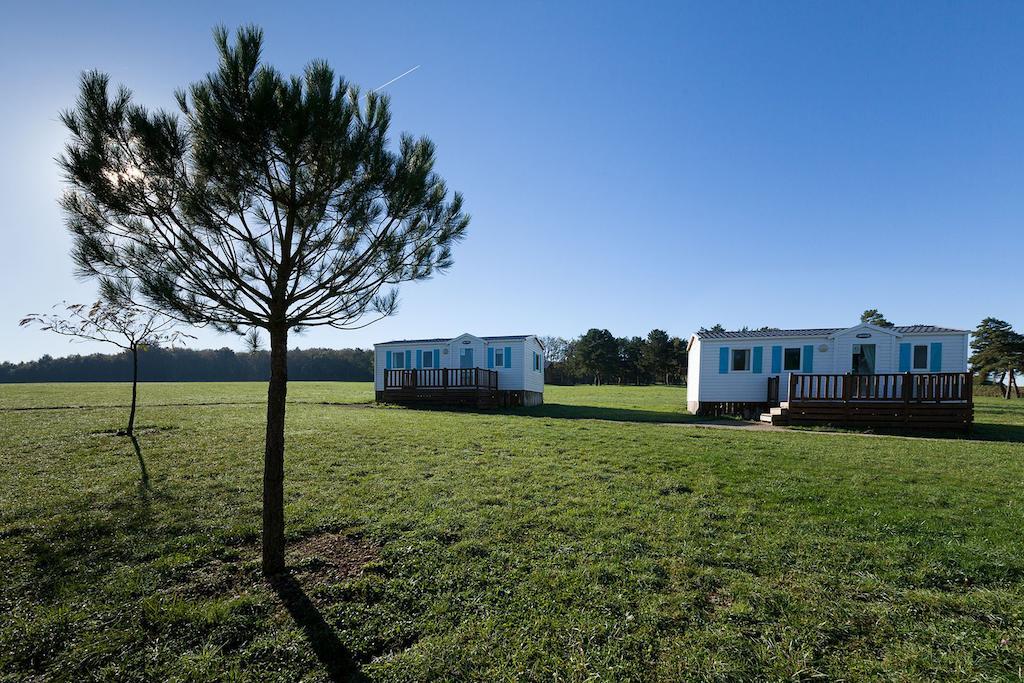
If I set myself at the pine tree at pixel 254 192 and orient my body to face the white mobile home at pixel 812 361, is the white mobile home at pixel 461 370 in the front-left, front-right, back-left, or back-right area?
front-left

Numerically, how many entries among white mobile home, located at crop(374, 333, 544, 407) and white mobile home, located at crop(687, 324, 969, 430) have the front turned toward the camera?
2

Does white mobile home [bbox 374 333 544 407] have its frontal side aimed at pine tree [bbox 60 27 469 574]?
yes

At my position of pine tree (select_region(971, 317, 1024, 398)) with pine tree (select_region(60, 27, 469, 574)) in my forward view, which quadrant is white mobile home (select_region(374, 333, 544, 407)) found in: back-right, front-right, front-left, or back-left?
front-right

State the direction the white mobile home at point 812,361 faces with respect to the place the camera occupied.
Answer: facing the viewer

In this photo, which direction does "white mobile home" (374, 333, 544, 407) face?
toward the camera

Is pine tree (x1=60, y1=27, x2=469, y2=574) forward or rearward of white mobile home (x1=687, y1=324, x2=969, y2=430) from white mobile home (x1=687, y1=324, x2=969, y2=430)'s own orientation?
forward
